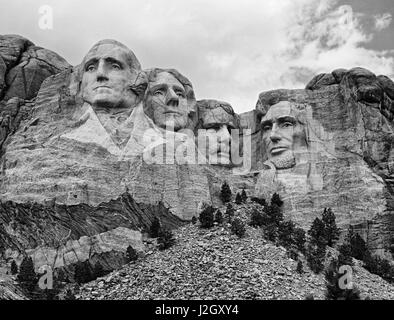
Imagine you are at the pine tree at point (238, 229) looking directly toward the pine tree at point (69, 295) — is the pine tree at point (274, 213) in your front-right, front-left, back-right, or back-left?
back-right

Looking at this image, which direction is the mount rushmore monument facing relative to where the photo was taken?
toward the camera
